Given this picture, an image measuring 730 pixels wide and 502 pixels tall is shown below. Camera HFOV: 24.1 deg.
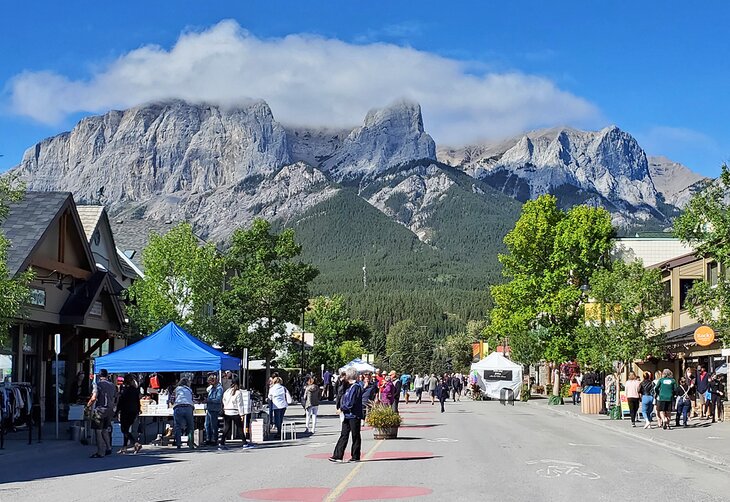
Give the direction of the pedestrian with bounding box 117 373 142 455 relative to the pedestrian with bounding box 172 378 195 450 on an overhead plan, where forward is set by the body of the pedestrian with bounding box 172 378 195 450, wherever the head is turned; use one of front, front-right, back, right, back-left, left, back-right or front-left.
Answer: left

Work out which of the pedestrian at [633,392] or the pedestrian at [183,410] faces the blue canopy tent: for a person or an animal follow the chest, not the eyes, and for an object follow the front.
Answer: the pedestrian at [183,410]

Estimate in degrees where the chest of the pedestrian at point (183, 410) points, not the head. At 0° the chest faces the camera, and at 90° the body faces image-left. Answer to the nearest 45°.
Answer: approximately 180°

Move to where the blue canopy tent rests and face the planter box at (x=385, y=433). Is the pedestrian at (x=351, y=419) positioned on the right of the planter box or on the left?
right

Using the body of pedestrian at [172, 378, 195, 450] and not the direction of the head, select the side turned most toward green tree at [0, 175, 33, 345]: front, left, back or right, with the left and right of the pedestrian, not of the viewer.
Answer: left
